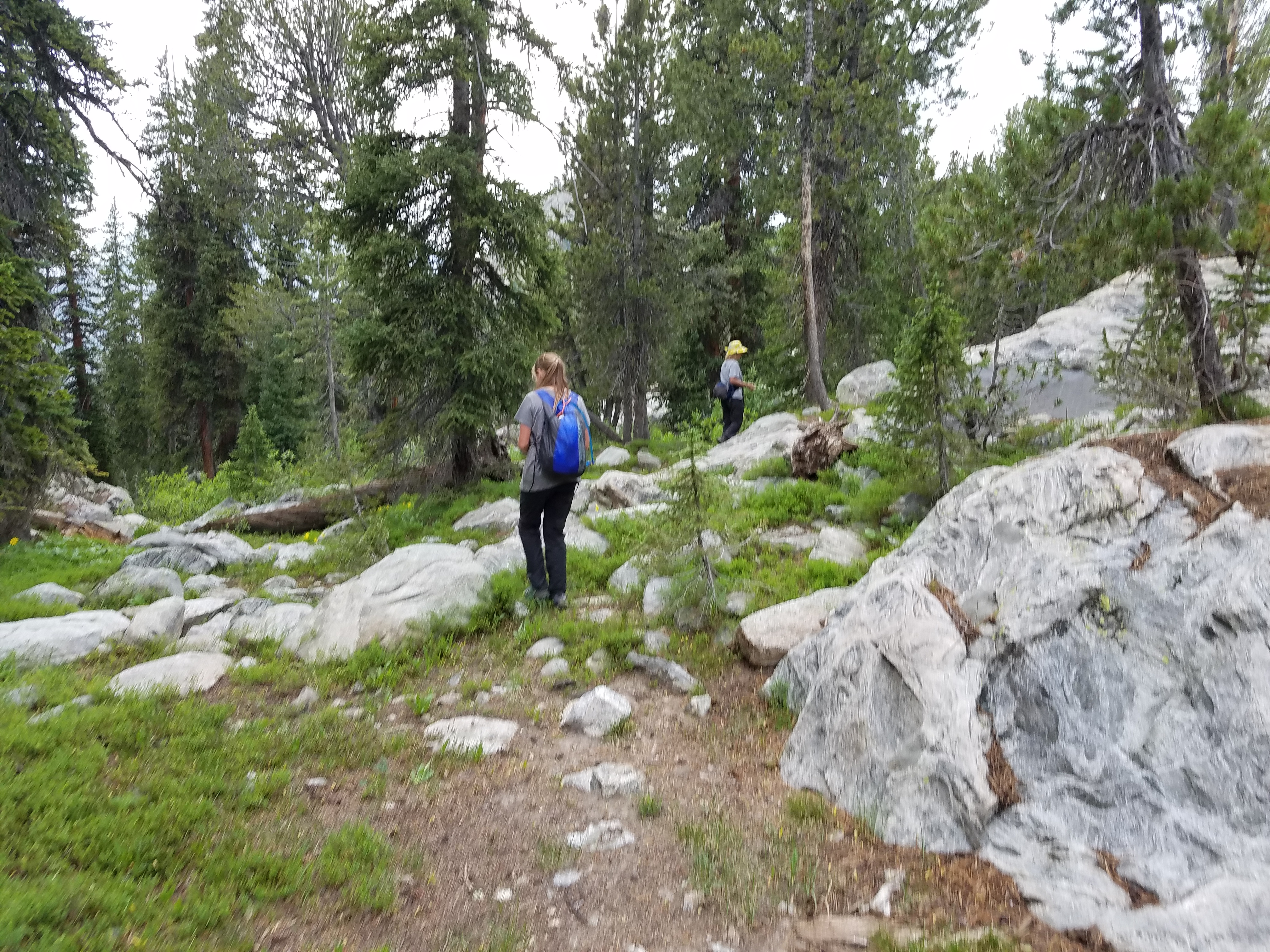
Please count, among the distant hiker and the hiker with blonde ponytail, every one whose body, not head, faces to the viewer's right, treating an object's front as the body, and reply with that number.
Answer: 1

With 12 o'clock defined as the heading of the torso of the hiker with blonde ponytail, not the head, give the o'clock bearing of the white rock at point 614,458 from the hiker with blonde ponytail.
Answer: The white rock is roughly at 2 o'clock from the hiker with blonde ponytail.

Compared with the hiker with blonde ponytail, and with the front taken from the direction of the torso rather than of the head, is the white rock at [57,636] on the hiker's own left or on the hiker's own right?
on the hiker's own left

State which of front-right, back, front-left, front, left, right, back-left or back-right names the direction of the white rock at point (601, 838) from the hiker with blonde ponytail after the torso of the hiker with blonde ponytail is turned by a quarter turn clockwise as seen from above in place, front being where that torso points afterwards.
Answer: back-right

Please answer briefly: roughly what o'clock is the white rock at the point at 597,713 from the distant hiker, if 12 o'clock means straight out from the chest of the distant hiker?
The white rock is roughly at 3 o'clock from the distant hiker.

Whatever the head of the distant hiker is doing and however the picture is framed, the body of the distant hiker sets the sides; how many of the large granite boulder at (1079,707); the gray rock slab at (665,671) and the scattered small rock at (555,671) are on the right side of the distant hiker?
3

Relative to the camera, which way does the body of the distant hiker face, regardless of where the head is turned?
to the viewer's right

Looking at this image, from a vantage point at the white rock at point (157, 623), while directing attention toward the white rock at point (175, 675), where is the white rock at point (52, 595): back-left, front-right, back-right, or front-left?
back-right

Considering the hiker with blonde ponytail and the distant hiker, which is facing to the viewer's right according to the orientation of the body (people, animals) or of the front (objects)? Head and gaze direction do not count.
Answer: the distant hiker

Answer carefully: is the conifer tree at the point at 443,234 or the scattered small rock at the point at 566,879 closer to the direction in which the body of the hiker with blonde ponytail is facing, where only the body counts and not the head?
the conifer tree

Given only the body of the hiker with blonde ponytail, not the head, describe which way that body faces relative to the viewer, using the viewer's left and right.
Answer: facing away from the viewer and to the left of the viewer
